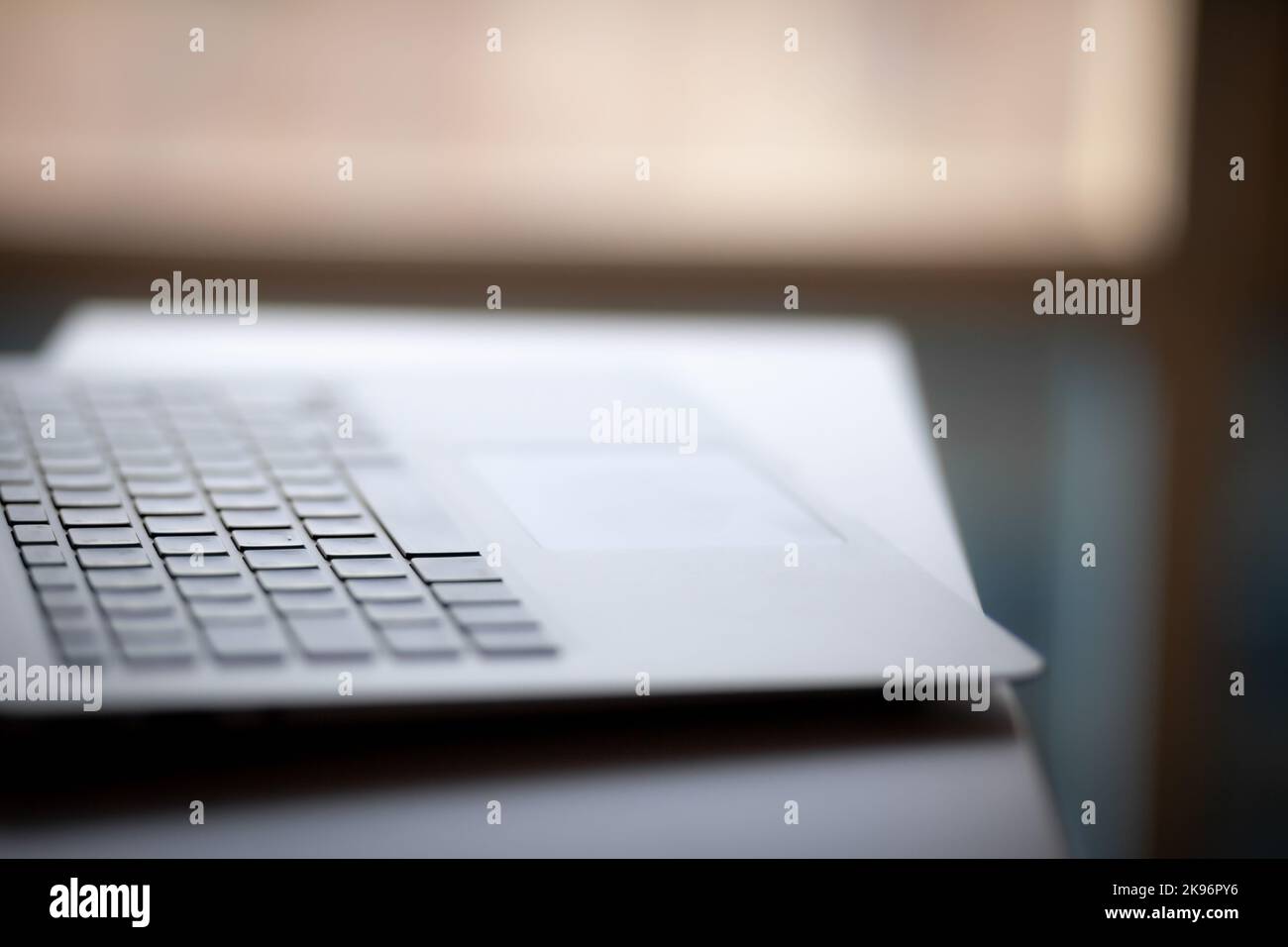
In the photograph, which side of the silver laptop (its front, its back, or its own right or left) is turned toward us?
right
